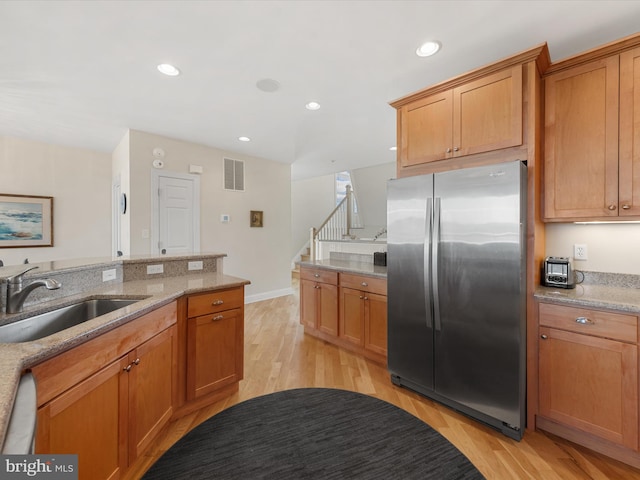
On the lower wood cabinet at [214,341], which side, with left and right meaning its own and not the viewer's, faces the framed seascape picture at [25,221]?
back

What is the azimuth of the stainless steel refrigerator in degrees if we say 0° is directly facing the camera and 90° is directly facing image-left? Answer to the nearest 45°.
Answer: approximately 45°

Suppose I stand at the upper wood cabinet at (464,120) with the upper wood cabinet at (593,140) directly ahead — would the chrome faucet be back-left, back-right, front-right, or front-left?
back-right

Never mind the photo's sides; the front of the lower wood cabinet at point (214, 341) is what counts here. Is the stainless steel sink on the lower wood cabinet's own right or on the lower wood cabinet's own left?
on the lower wood cabinet's own right

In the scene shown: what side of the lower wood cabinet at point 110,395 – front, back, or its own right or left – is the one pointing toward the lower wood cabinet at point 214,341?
left
